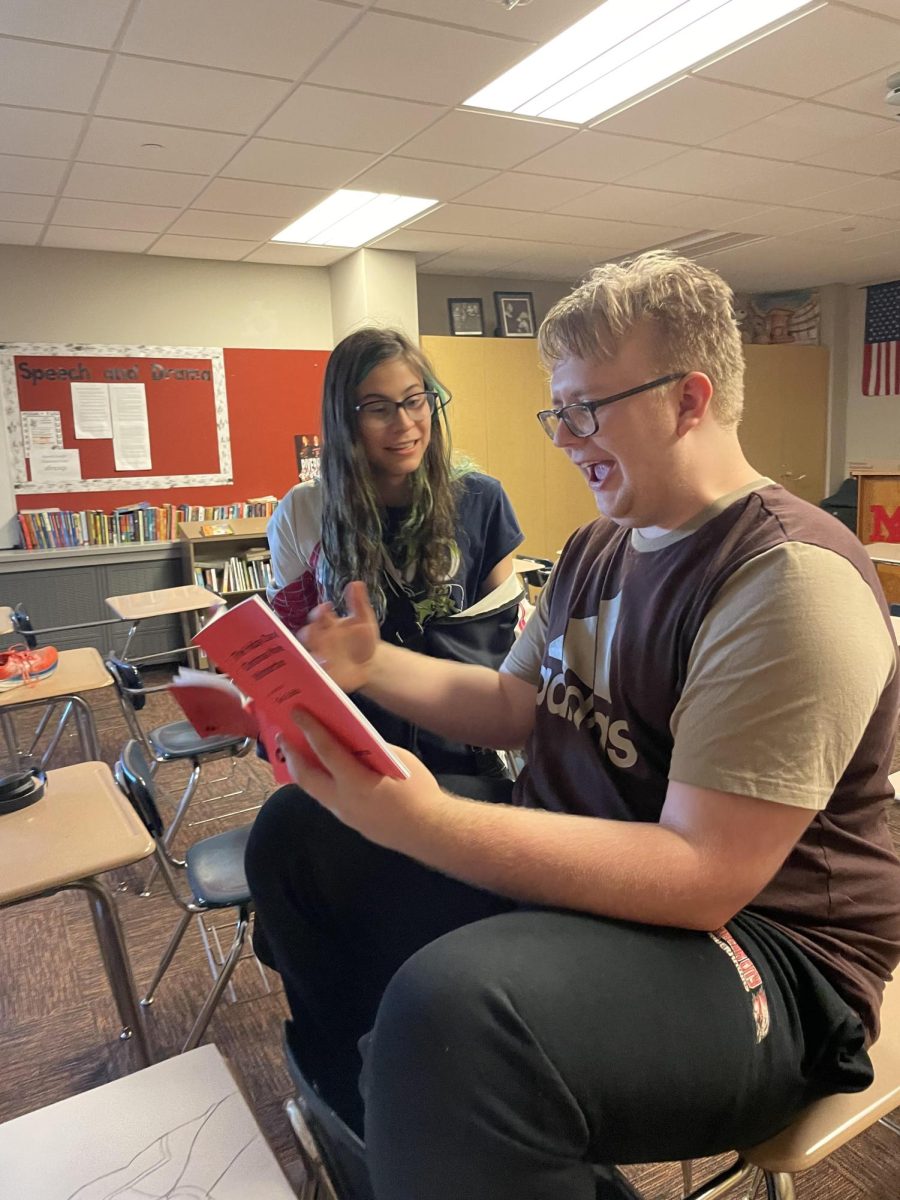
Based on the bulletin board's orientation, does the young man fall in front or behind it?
in front

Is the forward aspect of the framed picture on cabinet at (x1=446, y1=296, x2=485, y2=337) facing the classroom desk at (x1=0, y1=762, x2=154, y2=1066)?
yes

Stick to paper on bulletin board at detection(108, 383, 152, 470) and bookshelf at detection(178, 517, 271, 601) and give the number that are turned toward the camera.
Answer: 2

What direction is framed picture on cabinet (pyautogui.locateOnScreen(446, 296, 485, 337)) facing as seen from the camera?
toward the camera

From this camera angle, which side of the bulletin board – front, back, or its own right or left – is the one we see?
front

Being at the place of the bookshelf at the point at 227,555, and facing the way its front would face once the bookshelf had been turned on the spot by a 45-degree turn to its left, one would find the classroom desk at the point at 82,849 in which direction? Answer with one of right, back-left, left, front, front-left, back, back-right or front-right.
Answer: front-right

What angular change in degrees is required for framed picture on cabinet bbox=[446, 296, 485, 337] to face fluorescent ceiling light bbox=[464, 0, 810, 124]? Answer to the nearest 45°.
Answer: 0° — it already faces it

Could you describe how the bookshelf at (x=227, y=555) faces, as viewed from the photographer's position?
facing the viewer

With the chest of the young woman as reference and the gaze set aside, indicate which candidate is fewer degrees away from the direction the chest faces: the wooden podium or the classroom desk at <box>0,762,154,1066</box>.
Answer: the classroom desk

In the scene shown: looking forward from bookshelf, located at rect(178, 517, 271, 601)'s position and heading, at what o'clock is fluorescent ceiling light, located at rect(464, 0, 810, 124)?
The fluorescent ceiling light is roughly at 11 o'clock from the bookshelf.

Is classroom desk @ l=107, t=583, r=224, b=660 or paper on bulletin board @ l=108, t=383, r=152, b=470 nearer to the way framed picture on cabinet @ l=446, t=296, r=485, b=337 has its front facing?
the classroom desk

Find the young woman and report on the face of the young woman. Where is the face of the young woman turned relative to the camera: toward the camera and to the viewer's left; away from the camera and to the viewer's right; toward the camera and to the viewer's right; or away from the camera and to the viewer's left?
toward the camera and to the viewer's right

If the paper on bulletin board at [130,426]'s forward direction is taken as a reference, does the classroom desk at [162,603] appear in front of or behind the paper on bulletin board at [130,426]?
in front

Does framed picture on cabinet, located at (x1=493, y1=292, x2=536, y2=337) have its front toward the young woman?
yes

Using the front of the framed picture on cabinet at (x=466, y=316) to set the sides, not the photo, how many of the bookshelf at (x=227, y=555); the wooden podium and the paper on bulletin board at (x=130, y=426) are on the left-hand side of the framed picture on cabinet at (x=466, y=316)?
1
